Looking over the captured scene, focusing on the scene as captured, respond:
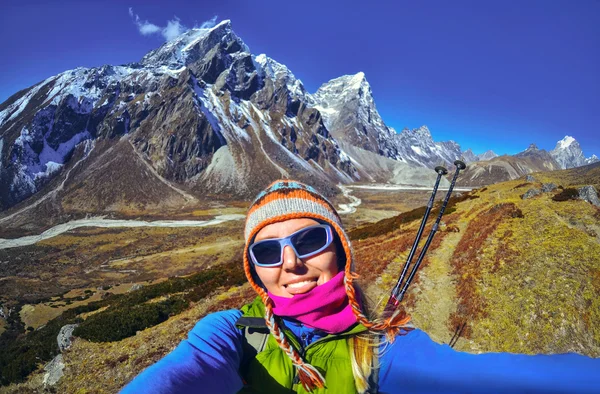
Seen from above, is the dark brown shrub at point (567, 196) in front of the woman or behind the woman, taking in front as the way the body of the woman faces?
behind

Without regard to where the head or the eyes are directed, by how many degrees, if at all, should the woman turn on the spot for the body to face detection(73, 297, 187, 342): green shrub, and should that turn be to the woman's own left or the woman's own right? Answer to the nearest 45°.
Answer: approximately 135° to the woman's own right

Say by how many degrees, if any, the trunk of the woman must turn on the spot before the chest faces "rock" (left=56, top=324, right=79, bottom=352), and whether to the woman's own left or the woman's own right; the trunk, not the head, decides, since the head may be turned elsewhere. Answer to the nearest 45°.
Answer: approximately 135° to the woman's own right

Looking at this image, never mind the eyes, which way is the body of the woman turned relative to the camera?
toward the camera
